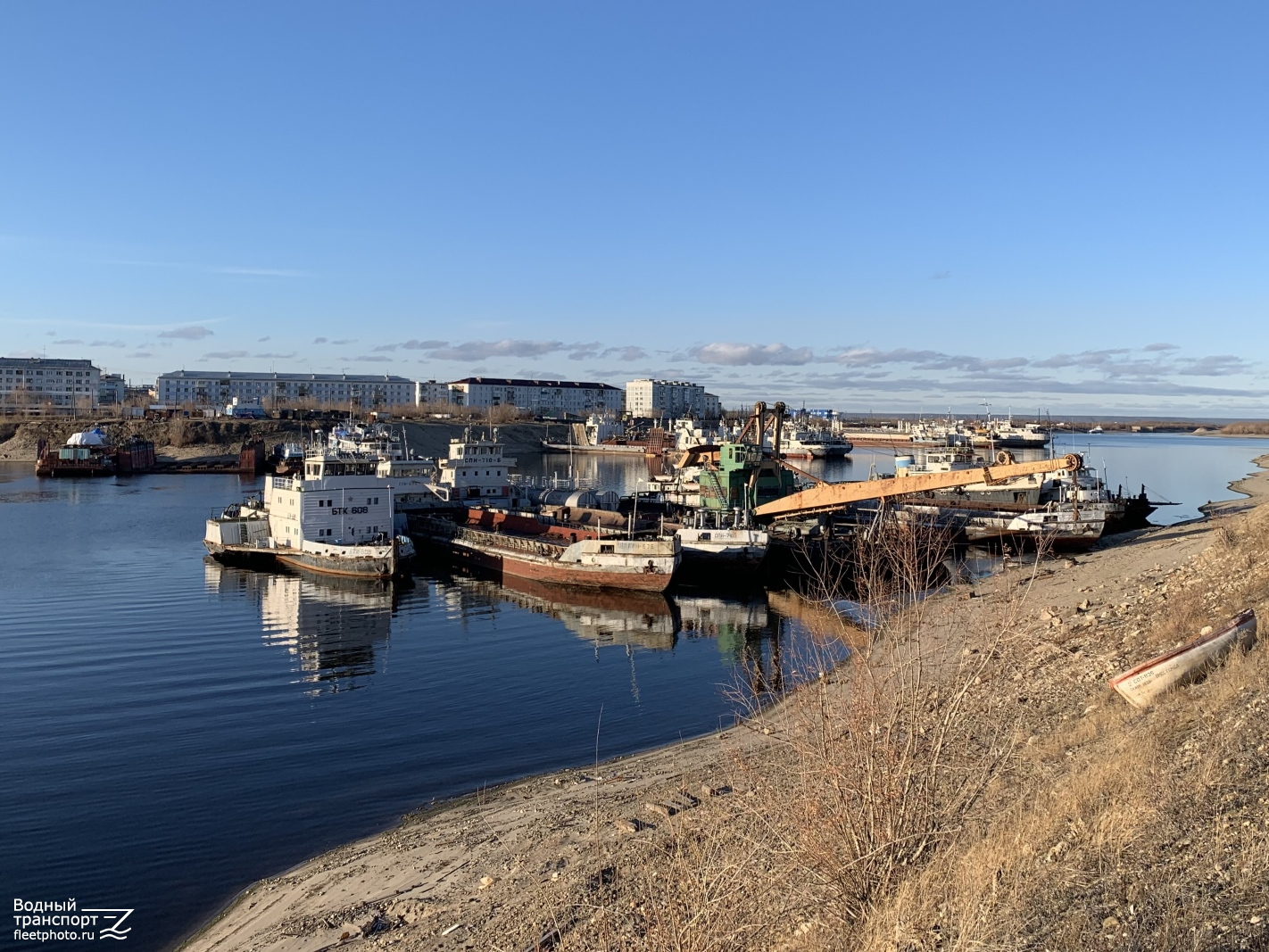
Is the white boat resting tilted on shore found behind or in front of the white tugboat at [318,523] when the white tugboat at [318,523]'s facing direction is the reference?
in front

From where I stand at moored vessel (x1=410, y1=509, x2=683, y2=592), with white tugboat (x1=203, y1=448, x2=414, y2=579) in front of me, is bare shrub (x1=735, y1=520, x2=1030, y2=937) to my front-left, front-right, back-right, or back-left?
back-left

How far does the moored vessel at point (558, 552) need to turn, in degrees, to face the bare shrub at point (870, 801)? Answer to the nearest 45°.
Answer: approximately 45° to its right

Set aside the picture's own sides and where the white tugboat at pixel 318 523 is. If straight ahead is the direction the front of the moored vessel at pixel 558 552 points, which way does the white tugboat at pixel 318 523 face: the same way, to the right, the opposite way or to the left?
the same way

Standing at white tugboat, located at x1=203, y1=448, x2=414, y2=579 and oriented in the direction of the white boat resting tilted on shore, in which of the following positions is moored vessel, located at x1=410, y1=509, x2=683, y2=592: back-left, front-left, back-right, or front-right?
front-left

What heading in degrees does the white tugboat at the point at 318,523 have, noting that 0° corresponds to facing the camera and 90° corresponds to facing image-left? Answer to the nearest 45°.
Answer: approximately 315°

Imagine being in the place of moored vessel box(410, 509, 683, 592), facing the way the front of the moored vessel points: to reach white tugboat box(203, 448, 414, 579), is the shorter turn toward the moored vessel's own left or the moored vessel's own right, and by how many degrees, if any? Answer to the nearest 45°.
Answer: approximately 180°

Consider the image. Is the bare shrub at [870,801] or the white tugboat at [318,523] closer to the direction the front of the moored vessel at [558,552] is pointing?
the bare shrub

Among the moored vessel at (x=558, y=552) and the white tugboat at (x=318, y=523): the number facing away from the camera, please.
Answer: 0
